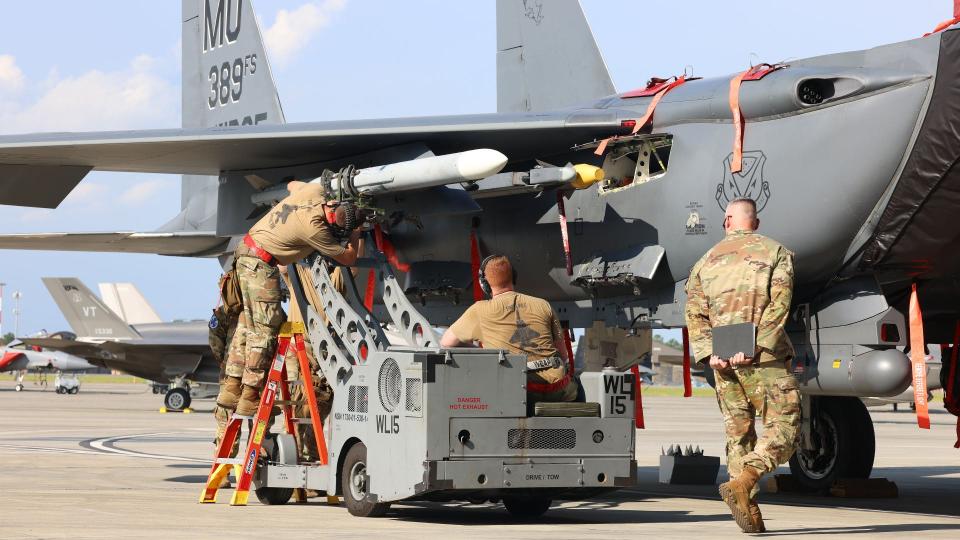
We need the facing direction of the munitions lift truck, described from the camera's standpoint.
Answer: facing away from the viewer and to the left of the viewer

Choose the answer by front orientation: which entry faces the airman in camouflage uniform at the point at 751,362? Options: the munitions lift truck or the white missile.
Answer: the white missile

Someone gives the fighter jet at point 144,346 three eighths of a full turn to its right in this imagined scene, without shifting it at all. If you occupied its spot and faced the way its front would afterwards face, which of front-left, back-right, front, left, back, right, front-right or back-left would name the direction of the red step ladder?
front-left

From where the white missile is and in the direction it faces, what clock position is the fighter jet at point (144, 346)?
The fighter jet is roughly at 7 o'clock from the white missile.

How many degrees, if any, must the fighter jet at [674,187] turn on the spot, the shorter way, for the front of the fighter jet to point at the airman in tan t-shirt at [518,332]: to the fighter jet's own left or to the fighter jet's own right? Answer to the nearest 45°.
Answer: approximately 90° to the fighter jet's own right

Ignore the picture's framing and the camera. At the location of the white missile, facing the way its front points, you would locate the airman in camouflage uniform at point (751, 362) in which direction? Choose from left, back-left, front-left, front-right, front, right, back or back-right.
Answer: front

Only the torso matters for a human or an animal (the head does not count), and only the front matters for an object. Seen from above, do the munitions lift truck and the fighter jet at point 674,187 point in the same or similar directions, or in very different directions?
very different directions

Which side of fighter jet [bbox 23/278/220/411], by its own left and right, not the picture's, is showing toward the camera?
right

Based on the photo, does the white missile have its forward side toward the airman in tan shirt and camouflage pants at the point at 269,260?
no

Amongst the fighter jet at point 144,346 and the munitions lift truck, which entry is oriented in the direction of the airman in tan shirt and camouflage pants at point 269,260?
the munitions lift truck

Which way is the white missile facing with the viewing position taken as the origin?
facing the viewer and to the right of the viewer

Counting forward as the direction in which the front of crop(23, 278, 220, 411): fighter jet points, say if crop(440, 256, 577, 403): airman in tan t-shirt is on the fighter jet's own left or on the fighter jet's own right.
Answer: on the fighter jet's own right

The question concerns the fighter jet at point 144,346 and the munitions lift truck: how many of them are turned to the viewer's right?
1

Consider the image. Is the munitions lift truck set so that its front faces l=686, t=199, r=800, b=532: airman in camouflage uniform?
no
